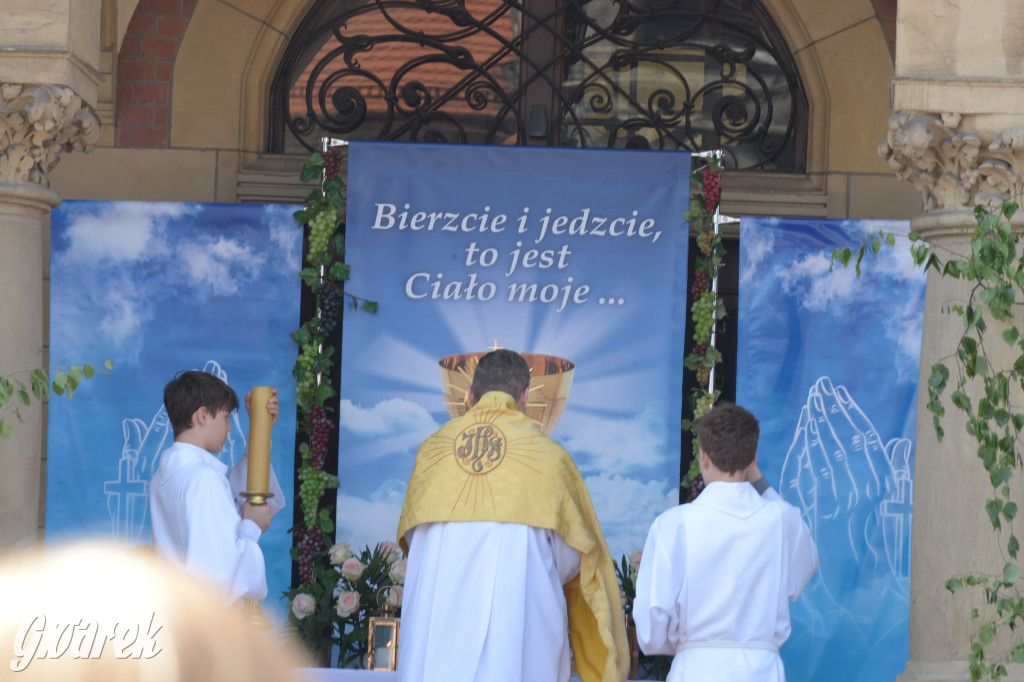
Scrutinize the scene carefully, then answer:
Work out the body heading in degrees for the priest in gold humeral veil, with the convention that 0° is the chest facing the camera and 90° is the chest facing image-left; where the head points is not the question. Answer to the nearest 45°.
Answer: approximately 180°

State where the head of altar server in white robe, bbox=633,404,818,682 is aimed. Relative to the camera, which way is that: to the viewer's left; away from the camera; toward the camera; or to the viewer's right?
away from the camera

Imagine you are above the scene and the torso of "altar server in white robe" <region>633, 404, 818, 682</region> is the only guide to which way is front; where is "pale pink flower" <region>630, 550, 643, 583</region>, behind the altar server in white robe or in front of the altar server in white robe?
in front

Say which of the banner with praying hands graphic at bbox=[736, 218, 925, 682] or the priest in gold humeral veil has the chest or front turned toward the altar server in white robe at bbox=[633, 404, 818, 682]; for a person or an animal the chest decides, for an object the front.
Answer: the banner with praying hands graphic

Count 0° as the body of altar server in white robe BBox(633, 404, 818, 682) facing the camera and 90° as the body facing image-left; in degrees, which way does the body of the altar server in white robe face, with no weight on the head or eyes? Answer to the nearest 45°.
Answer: approximately 180°

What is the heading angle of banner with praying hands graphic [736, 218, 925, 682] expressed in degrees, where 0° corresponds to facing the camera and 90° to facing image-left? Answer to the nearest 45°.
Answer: approximately 0°

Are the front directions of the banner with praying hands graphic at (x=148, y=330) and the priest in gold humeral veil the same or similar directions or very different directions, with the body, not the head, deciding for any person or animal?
very different directions

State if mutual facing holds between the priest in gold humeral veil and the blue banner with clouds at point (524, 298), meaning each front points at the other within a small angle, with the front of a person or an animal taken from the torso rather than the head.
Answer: yes

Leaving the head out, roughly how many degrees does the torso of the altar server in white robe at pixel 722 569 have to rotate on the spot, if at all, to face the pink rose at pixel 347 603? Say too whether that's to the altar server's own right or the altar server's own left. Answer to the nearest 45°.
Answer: approximately 45° to the altar server's own left

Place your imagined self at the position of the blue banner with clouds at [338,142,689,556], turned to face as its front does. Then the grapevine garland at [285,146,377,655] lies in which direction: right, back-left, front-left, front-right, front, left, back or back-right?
right

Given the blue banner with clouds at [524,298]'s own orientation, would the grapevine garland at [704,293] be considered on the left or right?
on its left

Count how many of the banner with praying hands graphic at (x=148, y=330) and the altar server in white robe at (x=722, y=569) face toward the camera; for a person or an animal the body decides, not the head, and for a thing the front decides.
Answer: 1
